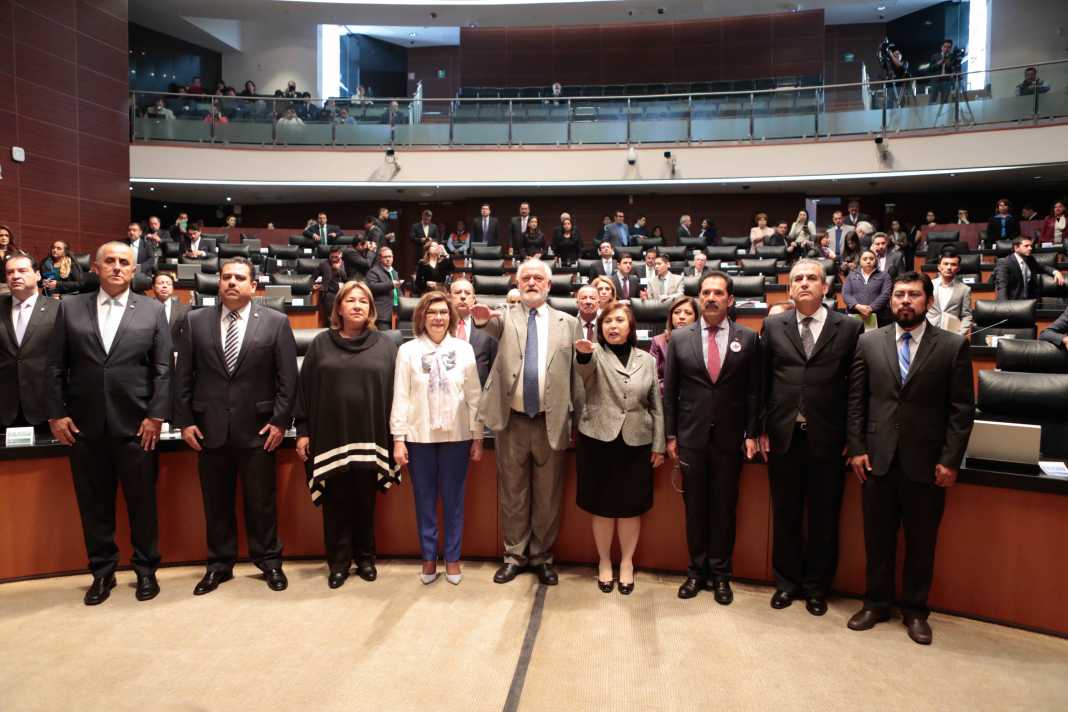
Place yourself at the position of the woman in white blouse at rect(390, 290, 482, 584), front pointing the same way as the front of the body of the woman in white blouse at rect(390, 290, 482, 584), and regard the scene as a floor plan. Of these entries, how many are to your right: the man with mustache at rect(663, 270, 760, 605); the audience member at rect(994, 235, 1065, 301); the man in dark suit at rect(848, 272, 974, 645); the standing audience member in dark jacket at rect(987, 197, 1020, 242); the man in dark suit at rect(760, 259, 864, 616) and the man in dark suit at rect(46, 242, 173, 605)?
1

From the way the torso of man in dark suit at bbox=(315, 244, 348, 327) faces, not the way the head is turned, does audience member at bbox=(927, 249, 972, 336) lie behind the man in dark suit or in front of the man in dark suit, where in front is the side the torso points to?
in front

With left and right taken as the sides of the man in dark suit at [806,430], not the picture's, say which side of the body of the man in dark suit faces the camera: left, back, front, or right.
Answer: front

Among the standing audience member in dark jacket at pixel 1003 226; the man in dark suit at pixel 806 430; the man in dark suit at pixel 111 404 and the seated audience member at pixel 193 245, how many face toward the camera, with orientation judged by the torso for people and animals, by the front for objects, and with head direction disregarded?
4

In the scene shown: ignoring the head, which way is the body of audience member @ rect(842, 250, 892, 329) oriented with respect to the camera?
toward the camera

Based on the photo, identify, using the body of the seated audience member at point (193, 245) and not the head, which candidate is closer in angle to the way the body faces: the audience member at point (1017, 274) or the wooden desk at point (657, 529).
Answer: the wooden desk

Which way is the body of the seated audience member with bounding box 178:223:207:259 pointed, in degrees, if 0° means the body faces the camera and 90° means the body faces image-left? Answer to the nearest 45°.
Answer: approximately 0°

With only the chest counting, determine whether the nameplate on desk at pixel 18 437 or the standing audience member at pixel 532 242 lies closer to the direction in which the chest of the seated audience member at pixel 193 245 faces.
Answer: the nameplate on desk

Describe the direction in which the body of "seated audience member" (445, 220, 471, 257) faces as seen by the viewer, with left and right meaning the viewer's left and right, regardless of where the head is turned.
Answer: facing the viewer

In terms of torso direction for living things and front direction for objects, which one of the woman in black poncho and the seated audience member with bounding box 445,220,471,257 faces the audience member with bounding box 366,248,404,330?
the seated audience member with bounding box 445,220,471,257

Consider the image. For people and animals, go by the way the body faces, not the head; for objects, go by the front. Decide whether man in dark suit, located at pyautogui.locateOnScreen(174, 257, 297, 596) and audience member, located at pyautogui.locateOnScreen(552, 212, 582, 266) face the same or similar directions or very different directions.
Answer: same or similar directions

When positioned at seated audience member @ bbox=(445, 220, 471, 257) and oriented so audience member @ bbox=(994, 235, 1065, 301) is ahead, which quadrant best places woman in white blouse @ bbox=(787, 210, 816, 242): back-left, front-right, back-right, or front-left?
front-left

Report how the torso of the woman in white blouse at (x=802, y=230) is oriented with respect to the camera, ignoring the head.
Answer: toward the camera
